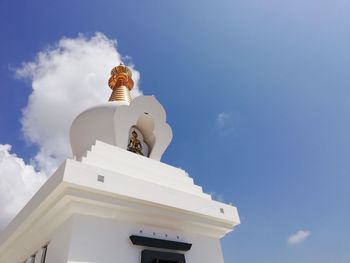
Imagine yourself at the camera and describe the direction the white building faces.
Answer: facing the viewer and to the right of the viewer
